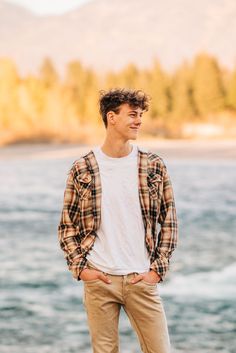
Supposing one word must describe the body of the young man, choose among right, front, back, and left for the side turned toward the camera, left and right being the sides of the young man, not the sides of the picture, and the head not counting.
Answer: front
